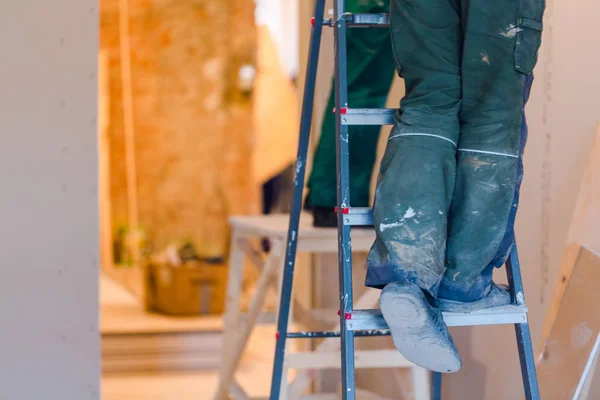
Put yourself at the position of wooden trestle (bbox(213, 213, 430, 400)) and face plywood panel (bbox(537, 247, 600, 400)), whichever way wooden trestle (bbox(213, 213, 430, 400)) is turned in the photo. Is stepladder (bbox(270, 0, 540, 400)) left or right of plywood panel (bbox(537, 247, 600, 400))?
right

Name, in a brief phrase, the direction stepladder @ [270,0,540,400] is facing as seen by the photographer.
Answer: facing the viewer and to the right of the viewer
